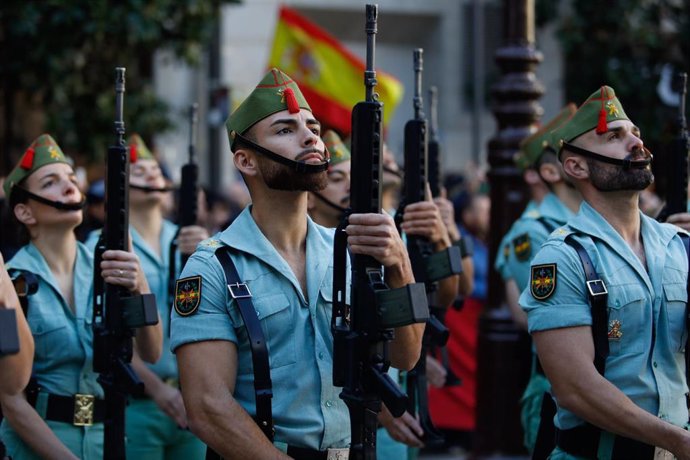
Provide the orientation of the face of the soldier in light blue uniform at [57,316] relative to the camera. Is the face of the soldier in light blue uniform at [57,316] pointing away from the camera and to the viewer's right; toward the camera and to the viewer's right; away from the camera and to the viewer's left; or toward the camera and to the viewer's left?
toward the camera and to the viewer's right

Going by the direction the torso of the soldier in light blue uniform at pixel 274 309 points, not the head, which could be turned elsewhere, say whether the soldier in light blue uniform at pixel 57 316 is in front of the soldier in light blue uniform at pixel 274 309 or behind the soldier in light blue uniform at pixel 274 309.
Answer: behind

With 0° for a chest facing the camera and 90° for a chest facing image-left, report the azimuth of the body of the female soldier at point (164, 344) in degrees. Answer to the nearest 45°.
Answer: approximately 315°

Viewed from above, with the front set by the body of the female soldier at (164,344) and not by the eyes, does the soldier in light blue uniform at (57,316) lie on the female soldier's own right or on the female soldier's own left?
on the female soldier's own right

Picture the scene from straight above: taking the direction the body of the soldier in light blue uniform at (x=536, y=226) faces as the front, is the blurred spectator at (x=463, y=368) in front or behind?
behind

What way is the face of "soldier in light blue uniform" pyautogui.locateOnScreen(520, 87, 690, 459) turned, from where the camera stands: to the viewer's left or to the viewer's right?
to the viewer's right

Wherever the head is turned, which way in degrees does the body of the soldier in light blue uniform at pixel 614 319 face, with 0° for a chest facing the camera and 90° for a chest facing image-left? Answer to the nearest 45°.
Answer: approximately 315°

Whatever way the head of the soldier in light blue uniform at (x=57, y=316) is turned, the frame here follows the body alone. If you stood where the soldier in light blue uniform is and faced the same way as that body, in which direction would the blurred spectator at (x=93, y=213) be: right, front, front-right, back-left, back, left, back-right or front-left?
back-left

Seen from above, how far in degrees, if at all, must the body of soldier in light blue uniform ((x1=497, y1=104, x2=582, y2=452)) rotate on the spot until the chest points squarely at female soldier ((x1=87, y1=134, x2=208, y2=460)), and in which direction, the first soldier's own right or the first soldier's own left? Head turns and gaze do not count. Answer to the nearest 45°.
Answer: approximately 135° to the first soldier's own right

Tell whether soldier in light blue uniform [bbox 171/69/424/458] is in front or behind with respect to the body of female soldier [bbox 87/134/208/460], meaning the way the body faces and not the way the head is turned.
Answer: in front
